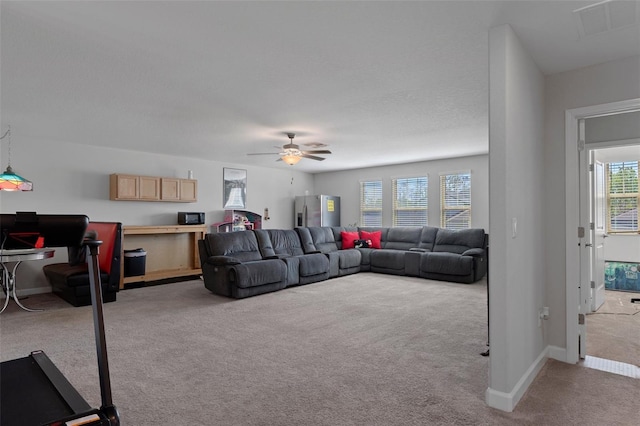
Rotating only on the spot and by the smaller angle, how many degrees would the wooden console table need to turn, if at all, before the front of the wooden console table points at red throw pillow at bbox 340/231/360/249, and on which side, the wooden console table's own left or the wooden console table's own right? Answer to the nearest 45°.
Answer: approximately 45° to the wooden console table's own left

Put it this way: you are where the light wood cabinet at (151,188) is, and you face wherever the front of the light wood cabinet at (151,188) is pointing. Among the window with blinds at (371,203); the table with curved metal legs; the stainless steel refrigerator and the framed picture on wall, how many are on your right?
1

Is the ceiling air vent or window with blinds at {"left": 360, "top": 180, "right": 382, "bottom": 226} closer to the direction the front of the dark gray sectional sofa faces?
the ceiling air vent

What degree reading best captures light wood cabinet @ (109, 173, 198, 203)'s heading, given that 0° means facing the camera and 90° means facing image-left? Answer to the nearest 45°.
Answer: approximately 315°

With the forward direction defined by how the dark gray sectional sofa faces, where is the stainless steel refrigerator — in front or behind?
behind

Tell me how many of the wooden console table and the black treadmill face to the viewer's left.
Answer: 0

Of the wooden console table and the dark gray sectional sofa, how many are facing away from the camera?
0

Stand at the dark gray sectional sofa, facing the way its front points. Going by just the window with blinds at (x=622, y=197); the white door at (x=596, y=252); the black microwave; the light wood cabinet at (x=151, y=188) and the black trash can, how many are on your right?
3
